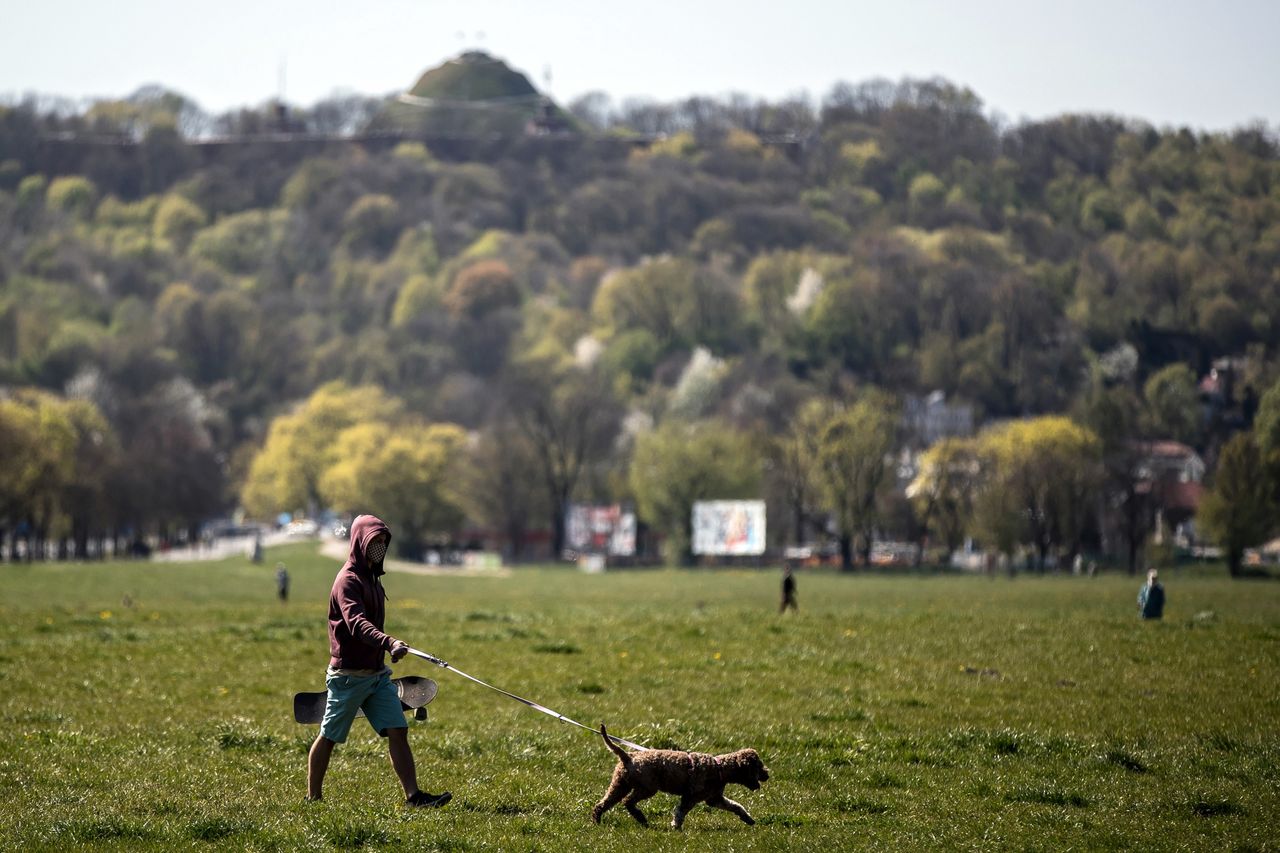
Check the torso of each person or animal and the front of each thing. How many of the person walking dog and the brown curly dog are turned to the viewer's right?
2

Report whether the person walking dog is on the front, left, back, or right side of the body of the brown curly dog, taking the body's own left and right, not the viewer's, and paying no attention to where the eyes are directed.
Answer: back

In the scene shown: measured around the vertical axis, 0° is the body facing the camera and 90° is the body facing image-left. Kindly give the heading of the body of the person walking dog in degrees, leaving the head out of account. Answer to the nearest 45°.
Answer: approximately 270°

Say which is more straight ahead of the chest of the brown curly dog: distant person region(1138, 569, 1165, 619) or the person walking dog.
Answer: the distant person

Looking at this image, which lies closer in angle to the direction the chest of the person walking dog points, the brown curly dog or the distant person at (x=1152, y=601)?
the brown curly dog

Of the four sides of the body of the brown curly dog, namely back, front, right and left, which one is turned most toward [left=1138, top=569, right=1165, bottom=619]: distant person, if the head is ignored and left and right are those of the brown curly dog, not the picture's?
left

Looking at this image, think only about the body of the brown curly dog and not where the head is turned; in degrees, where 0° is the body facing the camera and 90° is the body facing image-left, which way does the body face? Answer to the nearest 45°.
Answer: approximately 270°
